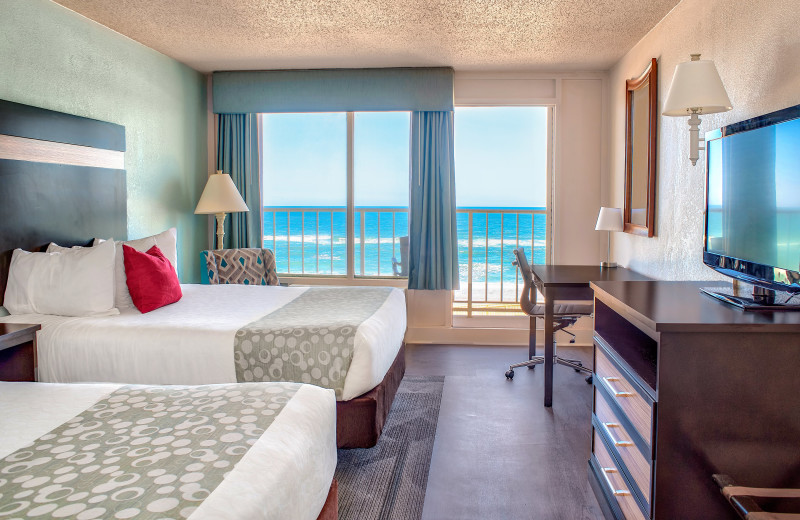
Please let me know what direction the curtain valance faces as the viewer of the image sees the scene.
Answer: facing the viewer

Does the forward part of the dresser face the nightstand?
yes

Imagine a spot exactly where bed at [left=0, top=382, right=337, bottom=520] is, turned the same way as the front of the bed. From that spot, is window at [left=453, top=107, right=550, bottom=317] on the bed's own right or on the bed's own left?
on the bed's own left

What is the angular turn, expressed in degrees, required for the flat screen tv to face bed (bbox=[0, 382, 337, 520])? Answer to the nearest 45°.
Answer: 0° — it already faces it

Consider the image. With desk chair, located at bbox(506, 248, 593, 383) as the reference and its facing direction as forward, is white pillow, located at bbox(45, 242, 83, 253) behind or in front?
behind

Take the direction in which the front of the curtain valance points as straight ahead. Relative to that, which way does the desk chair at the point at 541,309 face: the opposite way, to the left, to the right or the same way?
to the left

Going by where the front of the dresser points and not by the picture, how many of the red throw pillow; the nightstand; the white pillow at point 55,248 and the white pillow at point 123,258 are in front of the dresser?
4

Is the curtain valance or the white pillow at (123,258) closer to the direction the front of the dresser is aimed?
the white pillow

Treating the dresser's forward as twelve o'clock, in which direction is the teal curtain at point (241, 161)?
The teal curtain is roughly at 1 o'clock from the dresser.

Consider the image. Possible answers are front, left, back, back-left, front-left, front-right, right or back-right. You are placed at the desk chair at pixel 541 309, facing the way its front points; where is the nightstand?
back-right

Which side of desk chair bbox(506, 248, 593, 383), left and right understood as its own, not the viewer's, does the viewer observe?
right

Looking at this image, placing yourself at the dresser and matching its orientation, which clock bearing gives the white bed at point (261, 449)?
The white bed is roughly at 11 o'clock from the dresser.

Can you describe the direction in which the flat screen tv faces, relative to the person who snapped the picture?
facing the viewer and to the left of the viewer

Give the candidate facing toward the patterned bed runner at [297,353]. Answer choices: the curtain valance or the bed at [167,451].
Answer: the curtain valance

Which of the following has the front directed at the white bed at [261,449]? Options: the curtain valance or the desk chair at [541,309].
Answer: the curtain valance

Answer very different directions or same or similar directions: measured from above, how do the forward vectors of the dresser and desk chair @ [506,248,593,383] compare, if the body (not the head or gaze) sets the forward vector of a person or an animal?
very different directions

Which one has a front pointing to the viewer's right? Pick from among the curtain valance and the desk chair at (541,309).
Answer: the desk chair

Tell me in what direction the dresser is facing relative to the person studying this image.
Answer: facing to the left of the viewer

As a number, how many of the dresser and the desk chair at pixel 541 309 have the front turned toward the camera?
0
